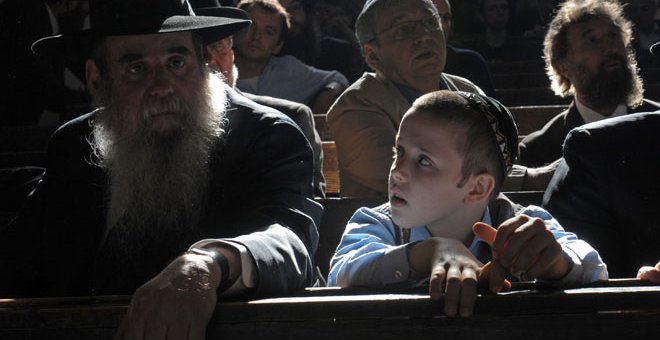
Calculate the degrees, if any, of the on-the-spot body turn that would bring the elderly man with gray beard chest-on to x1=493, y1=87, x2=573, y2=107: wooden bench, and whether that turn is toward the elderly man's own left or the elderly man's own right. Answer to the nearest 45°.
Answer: approximately 135° to the elderly man's own left

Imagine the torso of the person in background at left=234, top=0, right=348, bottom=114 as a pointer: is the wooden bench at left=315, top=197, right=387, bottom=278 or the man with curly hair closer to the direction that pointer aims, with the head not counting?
the wooden bench

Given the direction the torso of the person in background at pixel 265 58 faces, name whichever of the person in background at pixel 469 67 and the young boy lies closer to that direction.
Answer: the young boy

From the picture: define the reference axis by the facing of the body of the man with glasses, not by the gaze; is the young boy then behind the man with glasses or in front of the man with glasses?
in front

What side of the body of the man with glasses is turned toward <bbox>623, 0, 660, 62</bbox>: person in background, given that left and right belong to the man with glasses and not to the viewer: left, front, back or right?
left

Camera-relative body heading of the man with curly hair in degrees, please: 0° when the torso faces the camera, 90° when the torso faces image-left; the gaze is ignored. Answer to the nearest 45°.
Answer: approximately 315°

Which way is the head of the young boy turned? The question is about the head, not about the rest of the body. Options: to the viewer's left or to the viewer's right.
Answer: to the viewer's left

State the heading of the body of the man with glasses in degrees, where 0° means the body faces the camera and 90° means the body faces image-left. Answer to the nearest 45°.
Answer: approximately 315°

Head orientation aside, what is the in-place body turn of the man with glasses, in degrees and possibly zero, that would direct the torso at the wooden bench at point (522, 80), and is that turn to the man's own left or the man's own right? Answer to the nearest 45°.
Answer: approximately 135° to the man's own left
